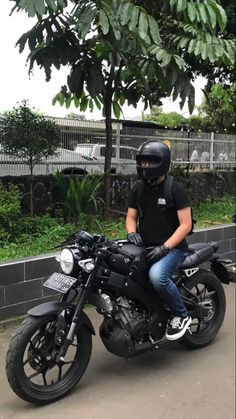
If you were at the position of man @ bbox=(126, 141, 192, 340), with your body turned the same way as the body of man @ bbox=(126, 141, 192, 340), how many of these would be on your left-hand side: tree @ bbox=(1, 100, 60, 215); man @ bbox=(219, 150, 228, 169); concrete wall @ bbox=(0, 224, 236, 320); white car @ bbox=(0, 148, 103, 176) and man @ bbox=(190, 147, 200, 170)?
0

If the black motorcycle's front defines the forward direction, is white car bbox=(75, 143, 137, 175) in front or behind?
behind

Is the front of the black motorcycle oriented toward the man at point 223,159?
no

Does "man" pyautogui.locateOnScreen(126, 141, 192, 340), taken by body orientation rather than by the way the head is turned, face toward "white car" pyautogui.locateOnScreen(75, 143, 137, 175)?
no

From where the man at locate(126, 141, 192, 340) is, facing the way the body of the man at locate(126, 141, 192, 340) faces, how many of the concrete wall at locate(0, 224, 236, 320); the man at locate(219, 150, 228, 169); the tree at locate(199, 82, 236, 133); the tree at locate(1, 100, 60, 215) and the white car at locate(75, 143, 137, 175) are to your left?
0

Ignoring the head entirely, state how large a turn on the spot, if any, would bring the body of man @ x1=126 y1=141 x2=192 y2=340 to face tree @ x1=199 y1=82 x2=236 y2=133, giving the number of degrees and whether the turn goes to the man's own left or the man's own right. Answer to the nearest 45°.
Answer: approximately 135° to the man's own right

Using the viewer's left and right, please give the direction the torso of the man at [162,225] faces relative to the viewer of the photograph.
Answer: facing the viewer and to the left of the viewer

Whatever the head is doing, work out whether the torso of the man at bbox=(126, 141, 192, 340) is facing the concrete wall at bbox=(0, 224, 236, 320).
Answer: no

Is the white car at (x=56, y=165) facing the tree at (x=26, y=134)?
no

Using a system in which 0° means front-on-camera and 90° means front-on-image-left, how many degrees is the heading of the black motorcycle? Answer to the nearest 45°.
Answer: approximately 45°

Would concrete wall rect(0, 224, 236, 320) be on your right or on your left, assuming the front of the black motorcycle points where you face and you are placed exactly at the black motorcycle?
on your right
